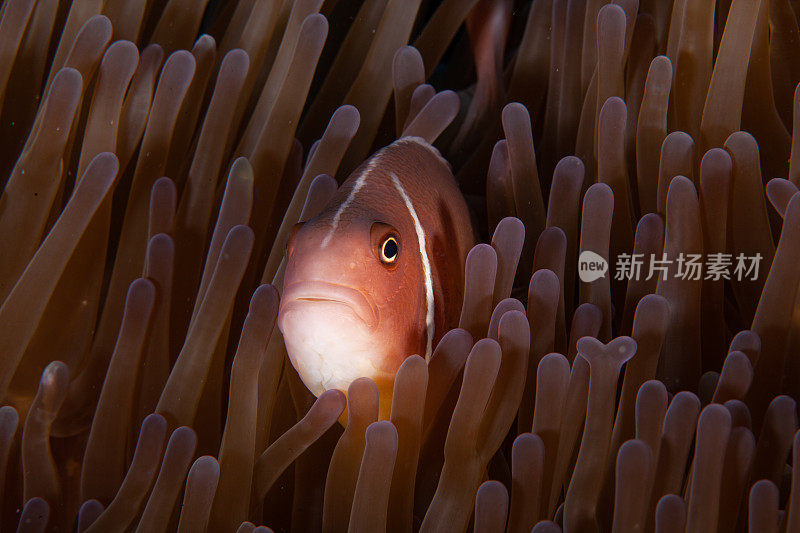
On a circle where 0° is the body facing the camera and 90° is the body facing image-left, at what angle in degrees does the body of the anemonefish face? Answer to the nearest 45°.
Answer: approximately 45°
